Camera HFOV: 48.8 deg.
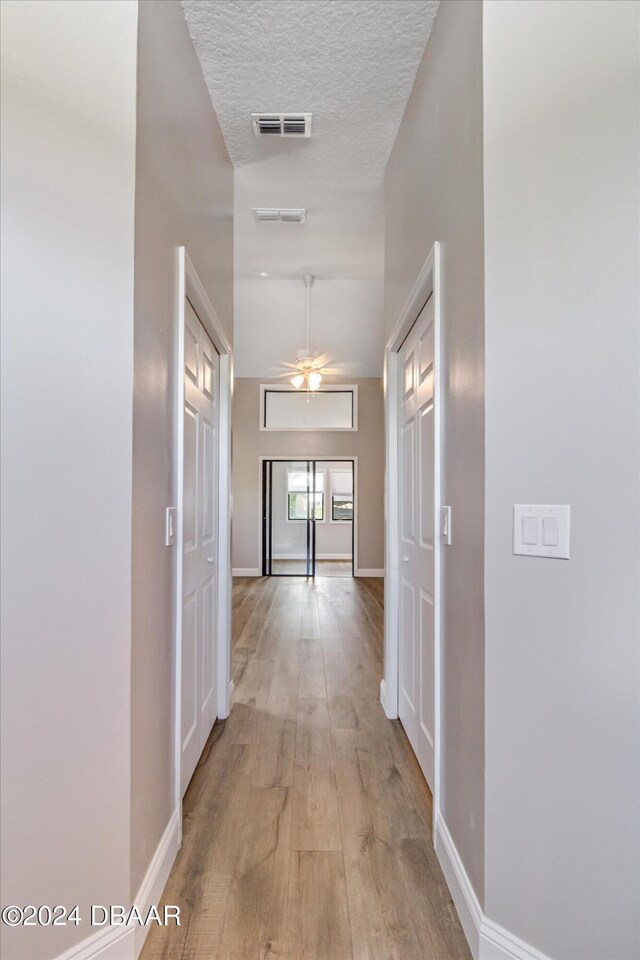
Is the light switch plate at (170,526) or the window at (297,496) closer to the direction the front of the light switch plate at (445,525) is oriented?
the light switch plate

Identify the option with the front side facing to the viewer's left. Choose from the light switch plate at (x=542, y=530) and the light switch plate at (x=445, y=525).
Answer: the light switch plate at (x=445, y=525)

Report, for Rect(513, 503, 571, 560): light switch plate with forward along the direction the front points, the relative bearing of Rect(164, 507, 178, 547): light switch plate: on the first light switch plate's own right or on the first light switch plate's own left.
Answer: on the first light switch plate's own right

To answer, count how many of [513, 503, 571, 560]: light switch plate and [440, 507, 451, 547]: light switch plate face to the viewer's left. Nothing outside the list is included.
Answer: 1

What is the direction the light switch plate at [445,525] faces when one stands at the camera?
facing to the left of the viewer

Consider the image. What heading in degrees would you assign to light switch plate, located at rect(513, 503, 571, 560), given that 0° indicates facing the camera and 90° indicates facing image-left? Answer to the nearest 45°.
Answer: approximately 0°

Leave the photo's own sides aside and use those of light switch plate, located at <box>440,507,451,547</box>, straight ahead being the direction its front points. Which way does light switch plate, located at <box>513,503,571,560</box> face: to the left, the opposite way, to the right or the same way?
to the left

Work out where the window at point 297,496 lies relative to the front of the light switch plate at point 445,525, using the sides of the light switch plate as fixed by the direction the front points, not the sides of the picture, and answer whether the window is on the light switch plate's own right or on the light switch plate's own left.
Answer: on the light switch plate's own right

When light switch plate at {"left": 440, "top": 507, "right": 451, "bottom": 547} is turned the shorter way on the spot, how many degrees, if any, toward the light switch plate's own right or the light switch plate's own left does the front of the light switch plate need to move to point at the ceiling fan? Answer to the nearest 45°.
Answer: approximately 90° to the light switch plate's own right

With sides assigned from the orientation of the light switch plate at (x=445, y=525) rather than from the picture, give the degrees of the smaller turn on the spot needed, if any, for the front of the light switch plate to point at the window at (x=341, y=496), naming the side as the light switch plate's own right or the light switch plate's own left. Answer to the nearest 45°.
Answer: approximately 90° to the light switch plate's own right
